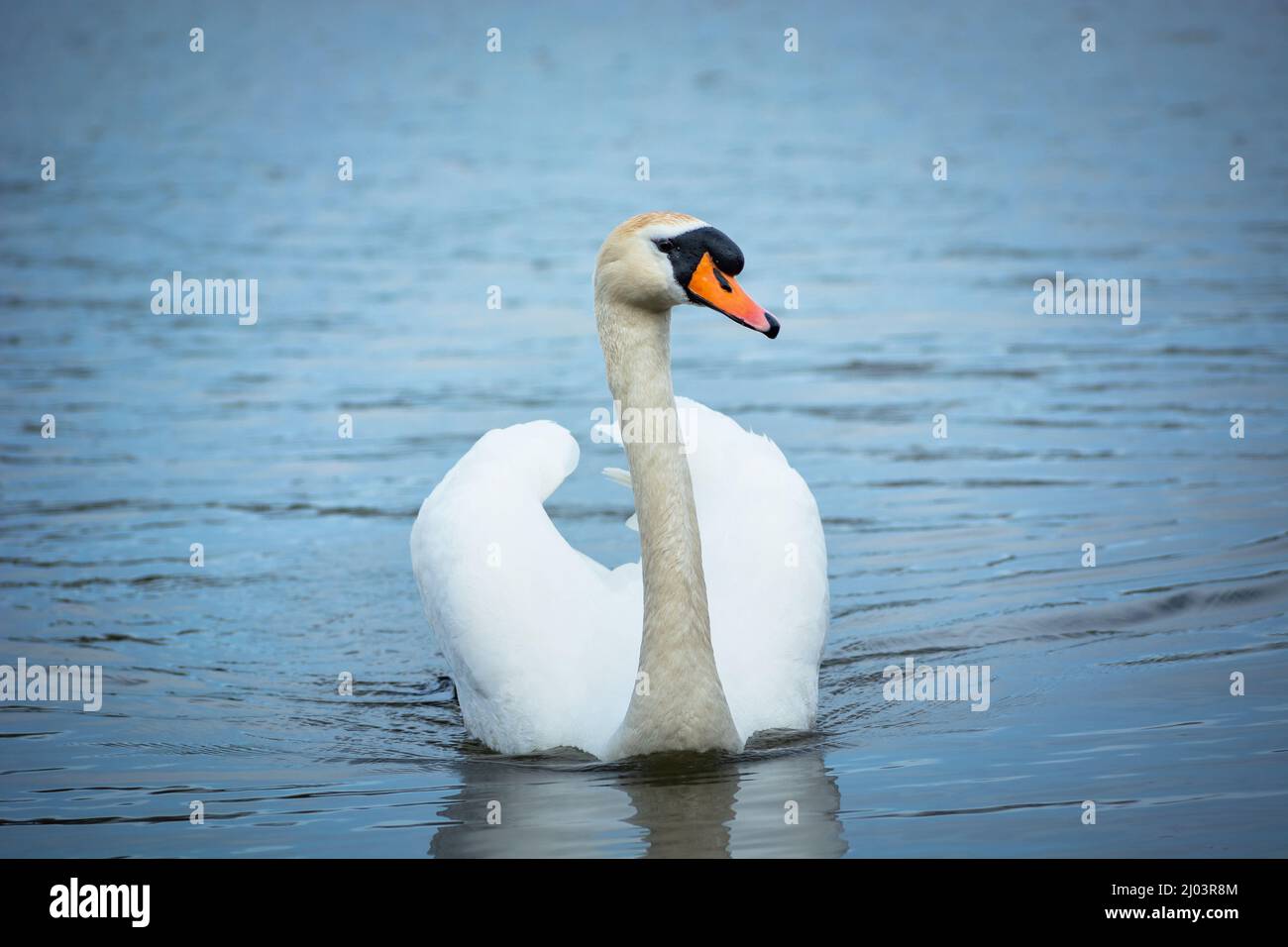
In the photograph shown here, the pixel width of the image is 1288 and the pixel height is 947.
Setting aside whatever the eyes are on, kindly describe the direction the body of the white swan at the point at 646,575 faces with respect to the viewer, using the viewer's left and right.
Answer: facing the viewer
